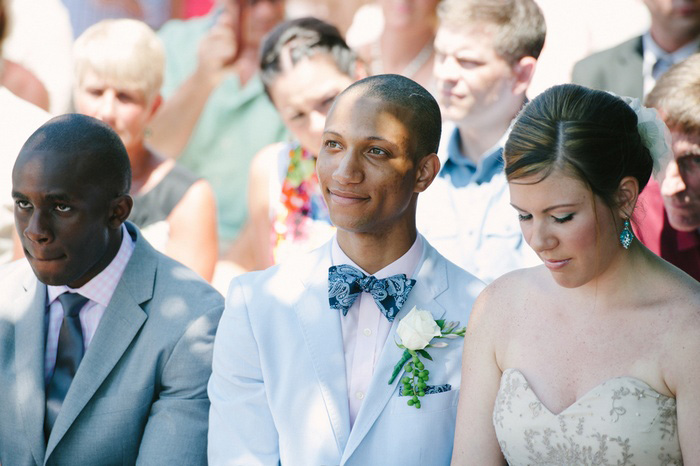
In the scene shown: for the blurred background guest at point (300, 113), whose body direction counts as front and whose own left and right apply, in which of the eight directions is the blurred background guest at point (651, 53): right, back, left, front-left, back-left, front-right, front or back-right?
left

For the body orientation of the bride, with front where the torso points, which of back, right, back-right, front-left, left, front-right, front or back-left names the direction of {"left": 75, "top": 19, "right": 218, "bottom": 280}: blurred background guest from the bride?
right

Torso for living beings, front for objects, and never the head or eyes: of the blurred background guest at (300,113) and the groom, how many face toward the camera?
2

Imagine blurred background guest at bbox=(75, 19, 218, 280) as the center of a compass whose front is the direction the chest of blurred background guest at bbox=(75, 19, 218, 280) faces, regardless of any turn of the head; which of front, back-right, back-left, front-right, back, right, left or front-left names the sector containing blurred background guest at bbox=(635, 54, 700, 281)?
left

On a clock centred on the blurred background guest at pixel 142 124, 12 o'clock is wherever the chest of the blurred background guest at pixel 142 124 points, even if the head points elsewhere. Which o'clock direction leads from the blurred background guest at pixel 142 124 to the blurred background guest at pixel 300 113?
the blurred background guest at pixel 300 113 is roughly at 8 o'clock from the blurred background guest at pixel 142 124.

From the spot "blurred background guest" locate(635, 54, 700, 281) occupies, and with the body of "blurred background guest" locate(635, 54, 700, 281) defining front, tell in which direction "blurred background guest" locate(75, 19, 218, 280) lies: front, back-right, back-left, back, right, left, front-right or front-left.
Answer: front-right

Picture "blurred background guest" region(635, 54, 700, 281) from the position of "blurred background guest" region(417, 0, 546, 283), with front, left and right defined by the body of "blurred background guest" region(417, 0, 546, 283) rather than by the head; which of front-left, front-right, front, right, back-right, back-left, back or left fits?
left

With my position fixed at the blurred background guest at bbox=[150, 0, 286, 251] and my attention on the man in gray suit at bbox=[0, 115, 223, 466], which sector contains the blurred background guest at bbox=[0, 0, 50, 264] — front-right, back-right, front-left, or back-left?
front-right

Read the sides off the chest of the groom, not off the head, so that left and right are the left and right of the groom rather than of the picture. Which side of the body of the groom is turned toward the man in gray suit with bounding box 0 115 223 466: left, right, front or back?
right

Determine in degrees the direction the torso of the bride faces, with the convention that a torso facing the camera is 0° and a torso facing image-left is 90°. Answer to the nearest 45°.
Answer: approximately 45°

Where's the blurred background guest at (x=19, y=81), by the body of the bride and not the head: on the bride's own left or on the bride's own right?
on the bride's own right

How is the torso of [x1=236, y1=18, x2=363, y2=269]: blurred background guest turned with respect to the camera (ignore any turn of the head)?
toward the camera

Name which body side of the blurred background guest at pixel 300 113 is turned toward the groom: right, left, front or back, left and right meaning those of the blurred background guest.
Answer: front

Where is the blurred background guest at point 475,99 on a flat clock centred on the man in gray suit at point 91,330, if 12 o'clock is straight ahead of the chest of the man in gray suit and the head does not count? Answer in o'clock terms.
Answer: The blurred background guest is roughly at 7 o'clock from the man in gray suit.

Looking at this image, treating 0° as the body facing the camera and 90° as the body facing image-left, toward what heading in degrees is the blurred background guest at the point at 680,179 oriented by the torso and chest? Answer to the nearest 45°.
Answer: approximately 45°

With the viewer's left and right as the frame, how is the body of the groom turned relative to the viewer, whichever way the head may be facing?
facing the viewer

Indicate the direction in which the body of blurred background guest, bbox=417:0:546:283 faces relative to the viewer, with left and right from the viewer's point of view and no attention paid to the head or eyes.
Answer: facing the viewer and to the left of the viewer
